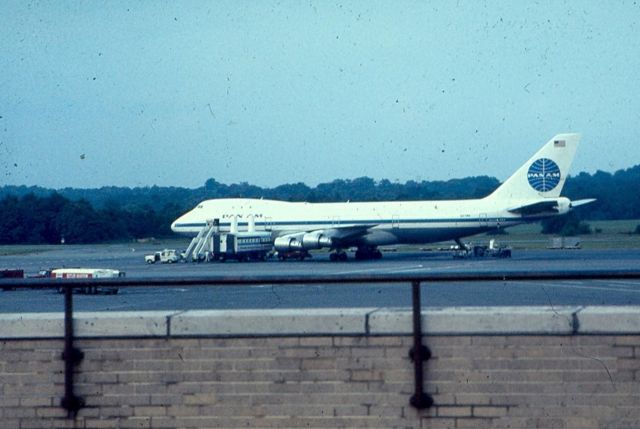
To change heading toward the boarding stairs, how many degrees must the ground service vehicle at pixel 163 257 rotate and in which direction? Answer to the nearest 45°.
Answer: approximately 135° to its right

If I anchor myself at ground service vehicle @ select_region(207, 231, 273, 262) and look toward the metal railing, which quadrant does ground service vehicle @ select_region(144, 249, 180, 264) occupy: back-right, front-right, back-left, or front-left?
front-right

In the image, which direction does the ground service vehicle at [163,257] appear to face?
to the viewer's left

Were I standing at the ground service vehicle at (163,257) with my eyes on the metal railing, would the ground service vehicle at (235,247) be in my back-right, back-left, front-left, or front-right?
back-left

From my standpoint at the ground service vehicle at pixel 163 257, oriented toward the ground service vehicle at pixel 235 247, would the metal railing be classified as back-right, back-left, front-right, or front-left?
back-right

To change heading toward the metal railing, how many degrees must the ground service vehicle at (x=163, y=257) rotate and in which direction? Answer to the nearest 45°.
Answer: approximately 90° to its left

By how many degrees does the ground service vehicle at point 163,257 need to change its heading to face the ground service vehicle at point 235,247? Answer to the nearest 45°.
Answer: approximately 135° to its right
